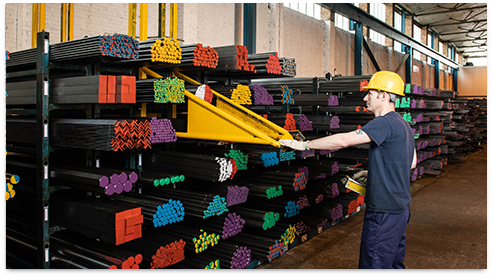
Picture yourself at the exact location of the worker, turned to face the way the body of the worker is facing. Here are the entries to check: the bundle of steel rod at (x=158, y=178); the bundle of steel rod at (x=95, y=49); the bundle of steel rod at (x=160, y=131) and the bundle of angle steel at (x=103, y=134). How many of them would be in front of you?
4

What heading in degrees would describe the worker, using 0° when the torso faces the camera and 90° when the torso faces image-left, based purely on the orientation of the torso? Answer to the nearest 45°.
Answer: approximately 90°

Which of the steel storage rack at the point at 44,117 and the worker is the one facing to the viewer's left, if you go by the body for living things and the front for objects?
the worker

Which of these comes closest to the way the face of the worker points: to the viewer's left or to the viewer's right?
to the viewer's left

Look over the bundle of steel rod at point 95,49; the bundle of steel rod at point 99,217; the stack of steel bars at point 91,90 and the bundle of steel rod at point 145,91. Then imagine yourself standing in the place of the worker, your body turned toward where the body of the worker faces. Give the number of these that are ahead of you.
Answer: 4

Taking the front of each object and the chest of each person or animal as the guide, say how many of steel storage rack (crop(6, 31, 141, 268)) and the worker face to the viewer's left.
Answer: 1

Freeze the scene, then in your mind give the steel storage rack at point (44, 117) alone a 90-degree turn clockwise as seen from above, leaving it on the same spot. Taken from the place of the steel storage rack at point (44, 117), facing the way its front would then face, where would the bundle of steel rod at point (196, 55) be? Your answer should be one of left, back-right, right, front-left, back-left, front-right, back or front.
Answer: back-left

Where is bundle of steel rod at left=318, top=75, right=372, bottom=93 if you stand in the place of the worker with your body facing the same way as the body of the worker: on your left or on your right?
on your right

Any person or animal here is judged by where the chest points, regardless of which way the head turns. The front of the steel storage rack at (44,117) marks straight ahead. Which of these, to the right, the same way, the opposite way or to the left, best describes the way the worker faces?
the opposite way

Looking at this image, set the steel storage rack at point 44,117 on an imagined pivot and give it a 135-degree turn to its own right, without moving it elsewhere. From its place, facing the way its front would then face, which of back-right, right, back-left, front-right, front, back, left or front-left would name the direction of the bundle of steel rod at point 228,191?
back

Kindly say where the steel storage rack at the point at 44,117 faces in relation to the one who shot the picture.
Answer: facing the viewer and to the right of the viewer

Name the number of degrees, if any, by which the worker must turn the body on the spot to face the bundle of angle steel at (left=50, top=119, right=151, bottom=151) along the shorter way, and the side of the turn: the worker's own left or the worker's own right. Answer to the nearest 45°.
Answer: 0° — they already face it
